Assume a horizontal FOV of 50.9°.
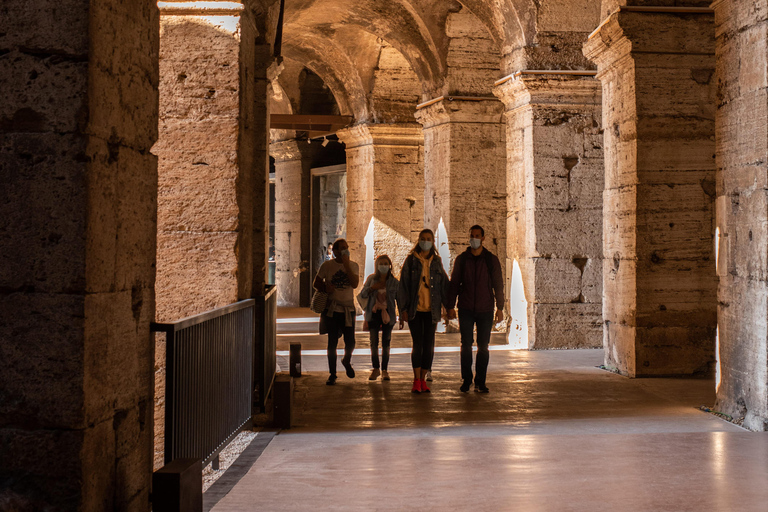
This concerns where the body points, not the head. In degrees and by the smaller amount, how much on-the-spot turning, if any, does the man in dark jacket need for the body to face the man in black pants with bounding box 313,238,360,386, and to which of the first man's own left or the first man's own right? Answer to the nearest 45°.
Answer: approximately 90° to the first man's own right

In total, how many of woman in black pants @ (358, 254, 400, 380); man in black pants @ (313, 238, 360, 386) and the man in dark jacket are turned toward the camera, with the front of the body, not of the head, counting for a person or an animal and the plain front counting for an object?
3

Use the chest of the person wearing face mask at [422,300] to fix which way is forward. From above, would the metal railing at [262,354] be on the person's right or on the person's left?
on the person's right

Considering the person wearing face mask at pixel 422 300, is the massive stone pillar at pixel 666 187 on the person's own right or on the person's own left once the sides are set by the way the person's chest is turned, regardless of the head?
on the person's own left

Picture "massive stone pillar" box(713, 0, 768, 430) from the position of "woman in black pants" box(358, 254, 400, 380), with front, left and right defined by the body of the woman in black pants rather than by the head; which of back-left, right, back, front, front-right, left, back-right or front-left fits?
front-left

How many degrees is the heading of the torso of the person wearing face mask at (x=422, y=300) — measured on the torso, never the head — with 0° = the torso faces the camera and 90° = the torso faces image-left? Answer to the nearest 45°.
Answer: approximately 0°

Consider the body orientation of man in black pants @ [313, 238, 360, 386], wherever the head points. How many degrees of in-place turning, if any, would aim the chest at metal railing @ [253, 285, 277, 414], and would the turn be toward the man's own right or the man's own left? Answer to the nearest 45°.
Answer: approximately 45° to the man's own right

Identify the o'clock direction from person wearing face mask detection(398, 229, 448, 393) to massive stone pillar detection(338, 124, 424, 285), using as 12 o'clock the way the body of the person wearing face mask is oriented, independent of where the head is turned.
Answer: The massive stone pillar is roughly at 6 o'clock from the person wearing face mask.

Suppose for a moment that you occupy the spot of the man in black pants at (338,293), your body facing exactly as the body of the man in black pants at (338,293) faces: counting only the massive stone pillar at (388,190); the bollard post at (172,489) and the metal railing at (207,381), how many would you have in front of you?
2

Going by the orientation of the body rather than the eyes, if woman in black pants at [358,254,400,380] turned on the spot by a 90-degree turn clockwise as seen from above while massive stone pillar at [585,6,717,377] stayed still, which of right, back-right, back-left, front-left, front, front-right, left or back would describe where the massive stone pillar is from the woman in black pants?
back

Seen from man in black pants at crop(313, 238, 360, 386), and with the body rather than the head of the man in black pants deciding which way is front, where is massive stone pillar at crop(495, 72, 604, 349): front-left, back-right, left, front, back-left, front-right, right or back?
back-left

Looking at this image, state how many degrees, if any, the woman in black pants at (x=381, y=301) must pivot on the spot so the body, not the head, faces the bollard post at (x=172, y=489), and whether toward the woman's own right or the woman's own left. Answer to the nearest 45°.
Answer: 0° — they already face it

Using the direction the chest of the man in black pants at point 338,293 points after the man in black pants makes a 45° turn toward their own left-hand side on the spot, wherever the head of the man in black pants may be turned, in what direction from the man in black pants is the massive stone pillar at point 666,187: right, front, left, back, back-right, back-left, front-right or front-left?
front-left

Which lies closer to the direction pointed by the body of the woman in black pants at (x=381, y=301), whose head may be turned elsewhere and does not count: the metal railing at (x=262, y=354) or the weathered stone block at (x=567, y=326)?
the metal railing

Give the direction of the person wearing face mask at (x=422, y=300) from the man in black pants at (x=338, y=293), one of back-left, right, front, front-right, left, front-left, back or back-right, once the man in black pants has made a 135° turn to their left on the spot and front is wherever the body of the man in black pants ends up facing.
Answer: right
